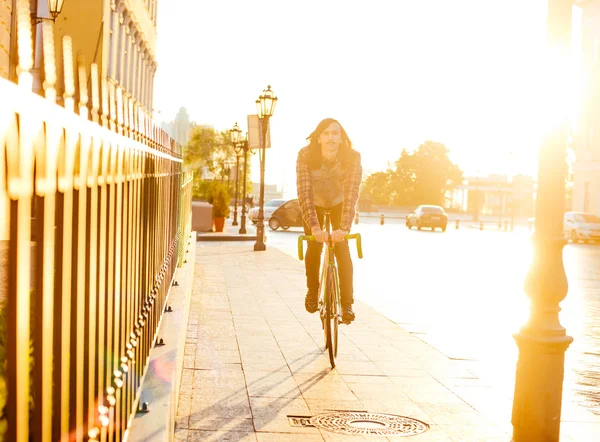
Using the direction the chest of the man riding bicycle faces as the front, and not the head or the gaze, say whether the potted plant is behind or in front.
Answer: behind

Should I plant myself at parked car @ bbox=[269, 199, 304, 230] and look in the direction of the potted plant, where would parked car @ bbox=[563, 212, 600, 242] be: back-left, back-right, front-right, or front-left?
back-left

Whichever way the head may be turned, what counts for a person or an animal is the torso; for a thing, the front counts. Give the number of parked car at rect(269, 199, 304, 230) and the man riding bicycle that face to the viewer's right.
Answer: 0

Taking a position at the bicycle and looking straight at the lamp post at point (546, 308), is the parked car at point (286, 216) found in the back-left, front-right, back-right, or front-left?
back-left

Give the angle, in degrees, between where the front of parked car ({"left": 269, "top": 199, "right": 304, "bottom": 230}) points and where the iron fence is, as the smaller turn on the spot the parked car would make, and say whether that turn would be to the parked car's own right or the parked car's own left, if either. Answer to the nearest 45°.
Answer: approximately 45° to the parked car's own left

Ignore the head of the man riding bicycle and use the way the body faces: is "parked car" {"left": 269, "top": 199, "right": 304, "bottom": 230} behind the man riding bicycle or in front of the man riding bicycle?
behind
